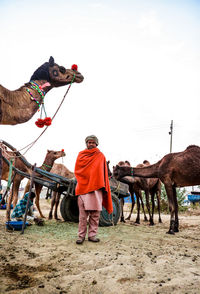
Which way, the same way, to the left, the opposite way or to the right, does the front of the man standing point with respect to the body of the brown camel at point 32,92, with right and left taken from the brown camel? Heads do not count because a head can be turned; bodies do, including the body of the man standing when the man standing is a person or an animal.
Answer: to the right

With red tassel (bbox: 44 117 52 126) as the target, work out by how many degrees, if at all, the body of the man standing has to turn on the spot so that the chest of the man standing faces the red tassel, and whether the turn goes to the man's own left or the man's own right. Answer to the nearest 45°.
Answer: approximately 45° to the man's own right

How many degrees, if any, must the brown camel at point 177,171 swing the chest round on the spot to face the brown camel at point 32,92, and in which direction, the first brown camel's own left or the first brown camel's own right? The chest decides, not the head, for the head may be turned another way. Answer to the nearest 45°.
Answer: approximately 45° to the first brown camel's own left

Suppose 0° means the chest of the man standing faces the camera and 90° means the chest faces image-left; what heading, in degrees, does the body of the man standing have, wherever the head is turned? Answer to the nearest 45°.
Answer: approximately 0°

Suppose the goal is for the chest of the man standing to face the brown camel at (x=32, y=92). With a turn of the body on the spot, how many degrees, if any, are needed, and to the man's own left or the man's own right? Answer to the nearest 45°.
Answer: approximately 45° to the man's own right

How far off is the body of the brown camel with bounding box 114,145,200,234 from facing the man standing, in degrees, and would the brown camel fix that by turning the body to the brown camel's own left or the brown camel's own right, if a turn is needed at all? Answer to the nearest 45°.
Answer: approximately 45° to the brown camel's own left

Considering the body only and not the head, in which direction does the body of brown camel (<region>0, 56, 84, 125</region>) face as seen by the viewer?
to the viewer's right

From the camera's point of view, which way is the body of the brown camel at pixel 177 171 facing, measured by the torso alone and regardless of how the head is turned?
to the viewer's left

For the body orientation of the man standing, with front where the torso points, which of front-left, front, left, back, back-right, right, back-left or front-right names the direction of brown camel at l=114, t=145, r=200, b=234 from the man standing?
back-left

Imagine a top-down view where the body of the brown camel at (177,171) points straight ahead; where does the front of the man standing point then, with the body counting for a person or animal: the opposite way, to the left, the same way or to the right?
to the left
